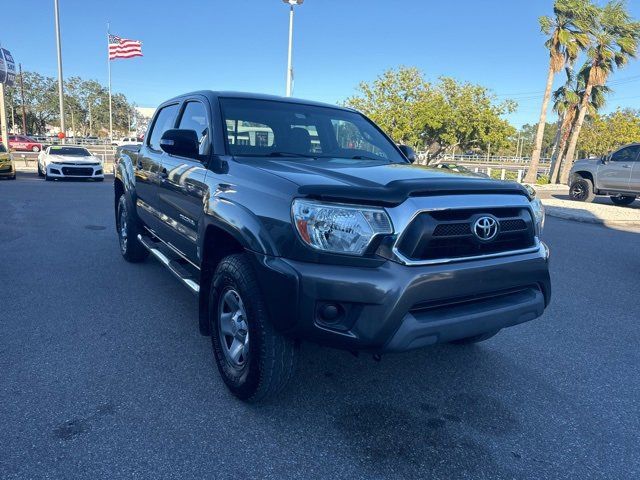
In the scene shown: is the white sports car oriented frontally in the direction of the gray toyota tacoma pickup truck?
yes

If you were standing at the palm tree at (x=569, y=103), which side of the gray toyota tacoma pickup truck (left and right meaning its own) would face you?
left

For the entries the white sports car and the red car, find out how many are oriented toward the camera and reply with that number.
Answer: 1

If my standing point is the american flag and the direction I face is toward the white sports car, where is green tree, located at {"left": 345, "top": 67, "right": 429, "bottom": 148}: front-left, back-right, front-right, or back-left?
front-left

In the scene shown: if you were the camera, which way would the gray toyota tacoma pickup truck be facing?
facing the viewer and to the right of the viewer

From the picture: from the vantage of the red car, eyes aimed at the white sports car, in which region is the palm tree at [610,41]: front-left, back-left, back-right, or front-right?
front-left

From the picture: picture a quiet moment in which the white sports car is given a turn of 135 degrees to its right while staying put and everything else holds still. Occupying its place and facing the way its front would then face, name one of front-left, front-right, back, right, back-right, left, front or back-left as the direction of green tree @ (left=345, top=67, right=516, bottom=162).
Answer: back-right

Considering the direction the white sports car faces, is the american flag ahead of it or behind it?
behind

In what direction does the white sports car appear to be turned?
toward the camera

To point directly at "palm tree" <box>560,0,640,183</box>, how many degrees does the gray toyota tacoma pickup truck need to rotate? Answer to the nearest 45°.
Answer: approximately 90° to its left

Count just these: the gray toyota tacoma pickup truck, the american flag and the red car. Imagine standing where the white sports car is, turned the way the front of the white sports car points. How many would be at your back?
2

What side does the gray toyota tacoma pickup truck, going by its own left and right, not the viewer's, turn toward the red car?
back

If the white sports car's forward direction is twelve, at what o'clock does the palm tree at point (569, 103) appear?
The palm tree is roughly at 9 o'clock from the white sports car.
